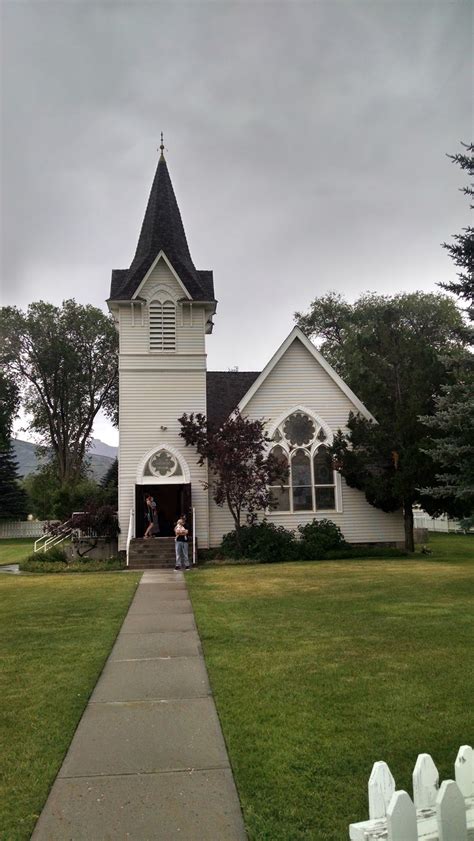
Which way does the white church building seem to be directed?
toward the camera

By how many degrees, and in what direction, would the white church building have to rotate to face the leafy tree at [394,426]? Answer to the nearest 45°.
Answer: approximately 90° to its left

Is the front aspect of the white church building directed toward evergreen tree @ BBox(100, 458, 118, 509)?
no

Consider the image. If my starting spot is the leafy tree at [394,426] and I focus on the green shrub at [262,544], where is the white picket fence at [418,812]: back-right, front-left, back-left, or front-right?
front-left

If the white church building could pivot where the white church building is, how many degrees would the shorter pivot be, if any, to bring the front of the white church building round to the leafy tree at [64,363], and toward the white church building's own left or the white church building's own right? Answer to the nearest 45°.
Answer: approximately 135° to the white church building's own right

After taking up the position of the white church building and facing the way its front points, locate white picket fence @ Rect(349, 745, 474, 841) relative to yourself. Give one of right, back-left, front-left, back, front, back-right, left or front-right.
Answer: front

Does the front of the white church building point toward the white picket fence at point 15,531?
no
